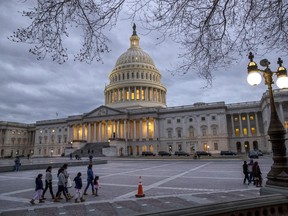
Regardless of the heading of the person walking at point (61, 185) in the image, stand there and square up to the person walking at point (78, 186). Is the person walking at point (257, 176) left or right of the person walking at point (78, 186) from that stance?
left
